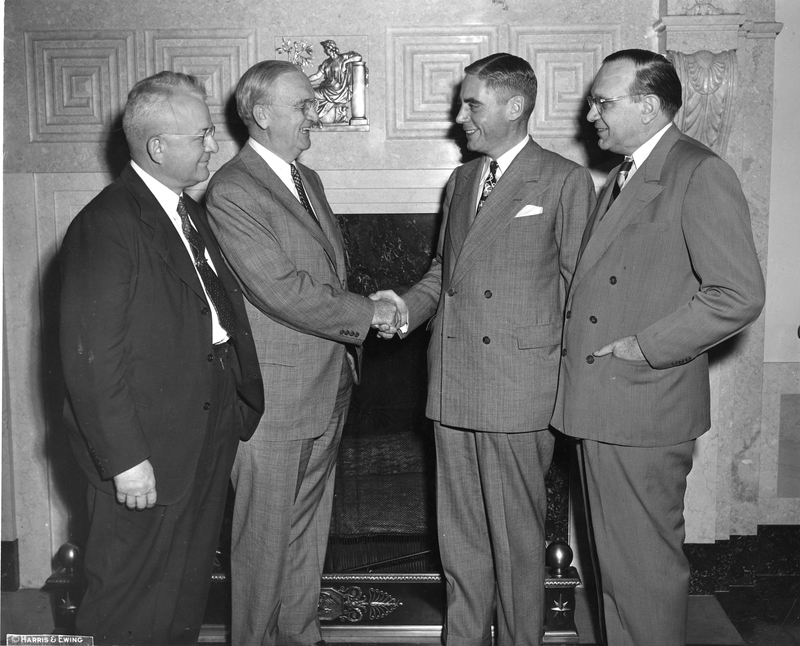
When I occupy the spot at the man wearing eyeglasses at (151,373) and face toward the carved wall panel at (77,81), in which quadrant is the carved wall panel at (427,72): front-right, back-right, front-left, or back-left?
front-right

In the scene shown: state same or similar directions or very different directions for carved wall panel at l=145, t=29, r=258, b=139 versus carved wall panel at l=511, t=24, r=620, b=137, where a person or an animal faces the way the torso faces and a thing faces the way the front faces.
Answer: same or similar directions

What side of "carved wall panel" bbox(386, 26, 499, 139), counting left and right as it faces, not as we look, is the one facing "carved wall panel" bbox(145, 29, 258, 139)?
right

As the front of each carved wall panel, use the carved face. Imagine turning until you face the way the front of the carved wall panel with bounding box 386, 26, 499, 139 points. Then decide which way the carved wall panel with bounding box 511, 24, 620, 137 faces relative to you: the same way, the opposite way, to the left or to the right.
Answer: the same way

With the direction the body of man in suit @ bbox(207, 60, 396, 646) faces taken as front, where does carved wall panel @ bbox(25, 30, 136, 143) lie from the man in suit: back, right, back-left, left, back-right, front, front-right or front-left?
back

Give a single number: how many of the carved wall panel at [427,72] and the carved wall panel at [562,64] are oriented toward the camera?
2

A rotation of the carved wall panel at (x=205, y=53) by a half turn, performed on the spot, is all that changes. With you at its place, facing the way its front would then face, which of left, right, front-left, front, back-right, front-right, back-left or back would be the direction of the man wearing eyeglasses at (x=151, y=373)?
back

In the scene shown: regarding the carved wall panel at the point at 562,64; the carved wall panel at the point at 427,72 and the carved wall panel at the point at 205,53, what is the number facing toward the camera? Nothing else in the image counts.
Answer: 3

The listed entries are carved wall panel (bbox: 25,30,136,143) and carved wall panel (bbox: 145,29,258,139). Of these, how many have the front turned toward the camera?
2

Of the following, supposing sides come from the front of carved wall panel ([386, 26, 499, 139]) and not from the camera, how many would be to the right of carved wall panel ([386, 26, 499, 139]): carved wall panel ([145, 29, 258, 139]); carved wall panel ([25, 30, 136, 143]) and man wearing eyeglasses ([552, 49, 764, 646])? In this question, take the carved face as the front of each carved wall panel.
2

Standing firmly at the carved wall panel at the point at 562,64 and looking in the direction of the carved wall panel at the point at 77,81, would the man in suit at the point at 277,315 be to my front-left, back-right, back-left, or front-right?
front-left

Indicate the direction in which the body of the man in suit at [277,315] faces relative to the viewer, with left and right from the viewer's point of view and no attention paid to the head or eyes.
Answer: facing the viewer and to the right of the viewer

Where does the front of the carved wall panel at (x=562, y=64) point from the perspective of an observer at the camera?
facing the viewer

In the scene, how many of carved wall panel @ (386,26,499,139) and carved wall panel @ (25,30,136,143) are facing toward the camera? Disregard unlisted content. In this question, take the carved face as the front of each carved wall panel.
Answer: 2

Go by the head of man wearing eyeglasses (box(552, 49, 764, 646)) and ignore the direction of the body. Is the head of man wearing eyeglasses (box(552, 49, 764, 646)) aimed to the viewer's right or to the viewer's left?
to the viewer's left

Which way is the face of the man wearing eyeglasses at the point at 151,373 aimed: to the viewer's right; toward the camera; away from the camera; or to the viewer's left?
to the viewer's right

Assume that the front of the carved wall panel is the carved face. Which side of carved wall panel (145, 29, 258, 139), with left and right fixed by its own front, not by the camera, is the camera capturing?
front

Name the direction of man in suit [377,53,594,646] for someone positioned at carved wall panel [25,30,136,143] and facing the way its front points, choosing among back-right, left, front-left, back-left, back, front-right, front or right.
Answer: front-left
